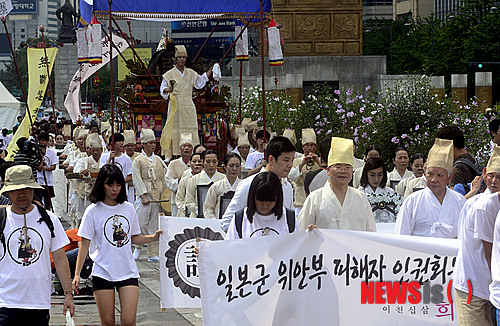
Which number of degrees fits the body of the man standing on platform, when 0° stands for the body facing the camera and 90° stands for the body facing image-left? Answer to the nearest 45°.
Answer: approximately 0°

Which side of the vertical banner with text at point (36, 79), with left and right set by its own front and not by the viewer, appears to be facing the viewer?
front

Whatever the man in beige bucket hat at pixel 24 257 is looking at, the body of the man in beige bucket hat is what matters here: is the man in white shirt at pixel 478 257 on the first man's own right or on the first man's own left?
on the first man's own left

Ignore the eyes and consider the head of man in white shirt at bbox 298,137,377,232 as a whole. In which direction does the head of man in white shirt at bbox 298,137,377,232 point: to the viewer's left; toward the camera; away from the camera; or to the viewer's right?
toward the camera

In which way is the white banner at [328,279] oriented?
toward the camera

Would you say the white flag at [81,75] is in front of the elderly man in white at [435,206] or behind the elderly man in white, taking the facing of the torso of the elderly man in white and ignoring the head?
behind

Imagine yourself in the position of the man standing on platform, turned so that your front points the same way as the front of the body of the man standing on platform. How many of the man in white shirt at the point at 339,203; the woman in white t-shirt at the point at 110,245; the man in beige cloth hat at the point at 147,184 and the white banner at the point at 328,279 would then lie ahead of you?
4

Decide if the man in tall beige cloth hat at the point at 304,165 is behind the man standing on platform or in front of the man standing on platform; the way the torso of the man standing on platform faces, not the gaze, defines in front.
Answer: in front

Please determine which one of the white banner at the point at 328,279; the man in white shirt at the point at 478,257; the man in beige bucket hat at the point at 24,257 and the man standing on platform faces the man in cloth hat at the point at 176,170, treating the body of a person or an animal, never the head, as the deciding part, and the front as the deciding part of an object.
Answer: the man standing on platform

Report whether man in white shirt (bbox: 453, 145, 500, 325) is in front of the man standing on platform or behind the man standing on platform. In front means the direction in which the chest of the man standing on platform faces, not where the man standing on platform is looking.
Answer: in front

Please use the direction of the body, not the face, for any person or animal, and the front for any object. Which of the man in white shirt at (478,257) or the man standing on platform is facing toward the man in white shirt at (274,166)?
the man standing on platform
